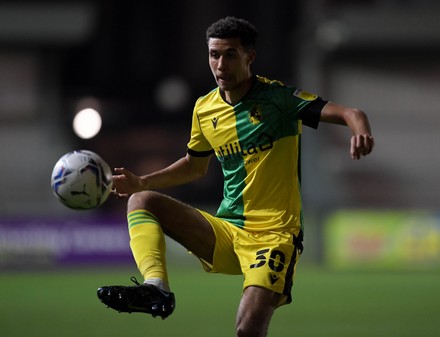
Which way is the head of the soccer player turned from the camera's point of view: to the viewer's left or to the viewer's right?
to the viewer's left

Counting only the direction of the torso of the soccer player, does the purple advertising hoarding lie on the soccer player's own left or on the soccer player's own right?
on the soccer player's own right

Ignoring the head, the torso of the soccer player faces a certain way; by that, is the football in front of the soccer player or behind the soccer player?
in front

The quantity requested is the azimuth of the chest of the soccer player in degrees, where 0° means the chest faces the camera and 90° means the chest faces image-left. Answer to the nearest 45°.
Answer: approximately 45°

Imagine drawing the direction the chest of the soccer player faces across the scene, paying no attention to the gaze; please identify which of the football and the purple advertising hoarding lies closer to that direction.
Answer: the football
